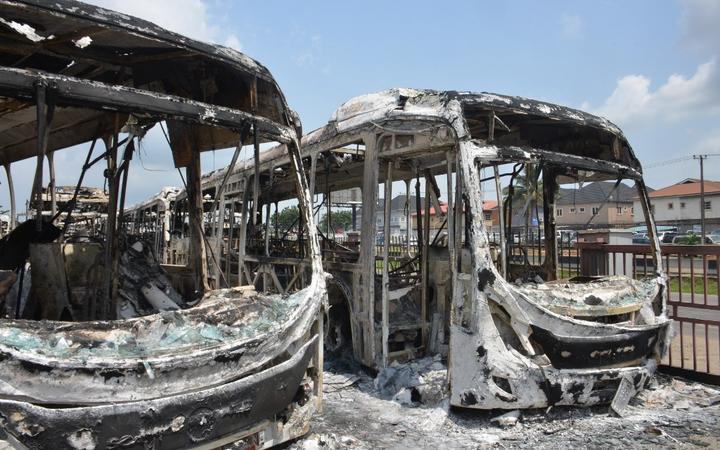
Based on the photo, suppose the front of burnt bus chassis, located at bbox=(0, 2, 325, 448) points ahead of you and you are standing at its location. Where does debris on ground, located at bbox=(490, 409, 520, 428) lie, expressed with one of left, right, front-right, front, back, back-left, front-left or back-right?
front-left

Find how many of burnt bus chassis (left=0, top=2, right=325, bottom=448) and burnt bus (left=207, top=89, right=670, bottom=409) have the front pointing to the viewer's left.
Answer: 0

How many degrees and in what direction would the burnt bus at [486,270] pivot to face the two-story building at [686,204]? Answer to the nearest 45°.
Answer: approximately 90° to its left

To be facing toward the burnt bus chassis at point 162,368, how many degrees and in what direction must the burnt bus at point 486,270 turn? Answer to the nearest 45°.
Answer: approximately 90° to its right

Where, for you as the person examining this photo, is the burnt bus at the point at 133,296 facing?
facing the viewer and to the right of the viewer

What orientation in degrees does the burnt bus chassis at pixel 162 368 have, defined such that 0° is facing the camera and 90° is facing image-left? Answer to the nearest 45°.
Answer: approximately 315°

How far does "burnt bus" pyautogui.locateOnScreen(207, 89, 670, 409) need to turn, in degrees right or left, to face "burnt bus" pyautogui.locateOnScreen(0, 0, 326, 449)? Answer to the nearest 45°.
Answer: approximately 90° to its right

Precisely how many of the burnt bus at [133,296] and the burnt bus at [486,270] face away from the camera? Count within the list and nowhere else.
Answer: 0
